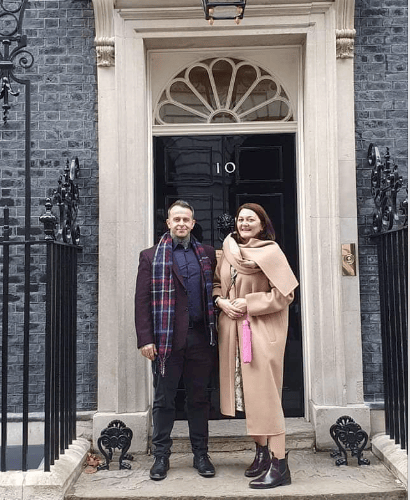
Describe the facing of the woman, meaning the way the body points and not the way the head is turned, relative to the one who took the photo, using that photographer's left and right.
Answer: facing the viewer and to the left of the viewer

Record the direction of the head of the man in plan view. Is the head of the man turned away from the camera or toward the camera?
toward the camera

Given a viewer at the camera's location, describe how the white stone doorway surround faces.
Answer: facing the viewer

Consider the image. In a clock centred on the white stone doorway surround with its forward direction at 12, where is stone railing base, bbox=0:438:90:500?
The stone railing base is roughly at 2 o'clock from the white stone doorway surround.

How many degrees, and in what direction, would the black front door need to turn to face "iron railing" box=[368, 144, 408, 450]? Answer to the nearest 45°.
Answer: approximately 45° to its left

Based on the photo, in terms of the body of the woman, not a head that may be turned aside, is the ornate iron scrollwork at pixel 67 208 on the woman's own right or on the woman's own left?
on the woman's own right
